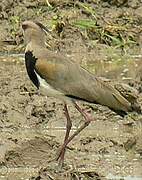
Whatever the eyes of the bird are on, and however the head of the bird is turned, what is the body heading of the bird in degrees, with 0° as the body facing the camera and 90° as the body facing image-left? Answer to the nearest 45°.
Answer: approximately 90°
